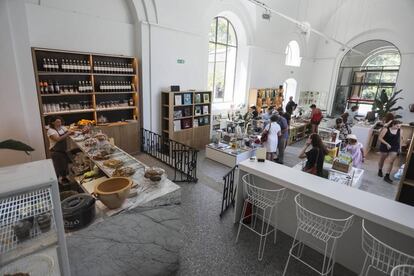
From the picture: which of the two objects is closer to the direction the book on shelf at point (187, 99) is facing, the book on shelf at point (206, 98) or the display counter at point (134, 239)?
the display counter

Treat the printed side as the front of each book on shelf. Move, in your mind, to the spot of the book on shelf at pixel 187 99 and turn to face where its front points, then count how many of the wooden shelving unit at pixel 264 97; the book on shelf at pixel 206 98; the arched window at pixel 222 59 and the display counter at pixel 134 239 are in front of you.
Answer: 1

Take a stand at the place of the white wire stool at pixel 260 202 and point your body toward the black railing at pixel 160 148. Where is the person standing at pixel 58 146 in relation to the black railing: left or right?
left

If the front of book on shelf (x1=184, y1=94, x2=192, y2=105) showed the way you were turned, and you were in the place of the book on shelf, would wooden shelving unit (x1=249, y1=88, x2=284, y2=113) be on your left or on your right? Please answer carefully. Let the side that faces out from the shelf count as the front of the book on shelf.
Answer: on your left

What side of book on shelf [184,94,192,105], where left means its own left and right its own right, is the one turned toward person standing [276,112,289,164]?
left

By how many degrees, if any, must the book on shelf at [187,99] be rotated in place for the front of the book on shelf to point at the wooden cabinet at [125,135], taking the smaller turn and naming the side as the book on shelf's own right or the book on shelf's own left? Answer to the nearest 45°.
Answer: approximately 45° to the book on shelf's own right

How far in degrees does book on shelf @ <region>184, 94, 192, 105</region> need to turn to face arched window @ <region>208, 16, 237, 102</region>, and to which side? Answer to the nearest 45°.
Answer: approximately 135° to its left

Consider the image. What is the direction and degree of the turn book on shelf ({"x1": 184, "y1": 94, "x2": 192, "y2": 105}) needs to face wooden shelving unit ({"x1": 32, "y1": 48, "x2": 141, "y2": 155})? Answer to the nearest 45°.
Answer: approximately 45° to its right

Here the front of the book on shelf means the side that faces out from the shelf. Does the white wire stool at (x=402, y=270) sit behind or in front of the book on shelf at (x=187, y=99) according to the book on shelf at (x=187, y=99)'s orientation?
in front

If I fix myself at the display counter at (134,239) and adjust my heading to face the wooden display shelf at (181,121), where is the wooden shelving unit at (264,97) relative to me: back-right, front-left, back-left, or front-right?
front-right

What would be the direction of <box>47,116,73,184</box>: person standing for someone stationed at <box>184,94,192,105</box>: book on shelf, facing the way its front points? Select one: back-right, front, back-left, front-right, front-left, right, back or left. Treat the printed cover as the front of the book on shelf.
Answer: front-right

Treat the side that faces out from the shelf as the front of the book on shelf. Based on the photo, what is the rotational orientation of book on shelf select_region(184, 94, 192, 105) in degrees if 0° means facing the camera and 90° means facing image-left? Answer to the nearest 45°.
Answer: approximately 0°

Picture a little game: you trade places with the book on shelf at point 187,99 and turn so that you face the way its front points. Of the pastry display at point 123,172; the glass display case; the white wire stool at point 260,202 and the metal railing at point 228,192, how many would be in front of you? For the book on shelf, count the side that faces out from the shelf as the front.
4

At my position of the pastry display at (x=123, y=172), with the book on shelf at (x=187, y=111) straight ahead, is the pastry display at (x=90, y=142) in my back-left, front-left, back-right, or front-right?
front-left

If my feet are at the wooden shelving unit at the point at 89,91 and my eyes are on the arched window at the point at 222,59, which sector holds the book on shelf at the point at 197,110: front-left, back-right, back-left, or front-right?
front-right

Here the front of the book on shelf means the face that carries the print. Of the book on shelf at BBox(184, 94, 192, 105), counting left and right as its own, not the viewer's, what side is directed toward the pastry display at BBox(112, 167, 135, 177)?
front

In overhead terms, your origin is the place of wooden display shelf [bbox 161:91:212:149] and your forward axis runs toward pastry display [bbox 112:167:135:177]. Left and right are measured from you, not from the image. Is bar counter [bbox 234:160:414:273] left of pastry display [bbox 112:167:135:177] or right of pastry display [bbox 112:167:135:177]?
left

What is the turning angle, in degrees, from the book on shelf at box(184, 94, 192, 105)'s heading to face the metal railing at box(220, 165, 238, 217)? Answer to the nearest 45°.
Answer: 0° — it already faces it

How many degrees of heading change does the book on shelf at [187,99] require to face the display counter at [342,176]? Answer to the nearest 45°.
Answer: approximately 45° to its left

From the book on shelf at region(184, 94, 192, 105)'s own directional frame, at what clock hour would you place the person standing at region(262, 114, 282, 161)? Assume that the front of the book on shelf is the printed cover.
The person standing is roughly at 10 o'clock from the book on shelf.
